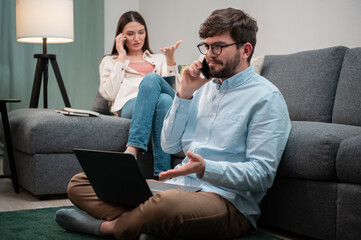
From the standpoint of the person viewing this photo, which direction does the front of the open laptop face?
facing away from the viewer and to the right of the viewer

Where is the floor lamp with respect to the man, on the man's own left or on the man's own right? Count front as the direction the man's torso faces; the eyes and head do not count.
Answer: on the man's own right

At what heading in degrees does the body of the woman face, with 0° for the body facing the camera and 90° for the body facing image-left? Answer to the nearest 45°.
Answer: approximately 315°

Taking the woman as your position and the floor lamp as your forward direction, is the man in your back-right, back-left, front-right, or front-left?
back-left

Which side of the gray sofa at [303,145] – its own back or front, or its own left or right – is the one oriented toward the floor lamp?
right

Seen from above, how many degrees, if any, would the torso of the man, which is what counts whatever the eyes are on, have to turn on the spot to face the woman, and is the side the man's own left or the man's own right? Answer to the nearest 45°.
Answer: approximately 135° to the man's own right

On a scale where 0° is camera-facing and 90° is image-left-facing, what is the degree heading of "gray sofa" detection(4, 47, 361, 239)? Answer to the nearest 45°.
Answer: approximately 45°

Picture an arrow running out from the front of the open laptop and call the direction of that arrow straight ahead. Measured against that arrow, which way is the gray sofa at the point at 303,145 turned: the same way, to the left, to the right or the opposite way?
the opposite way
